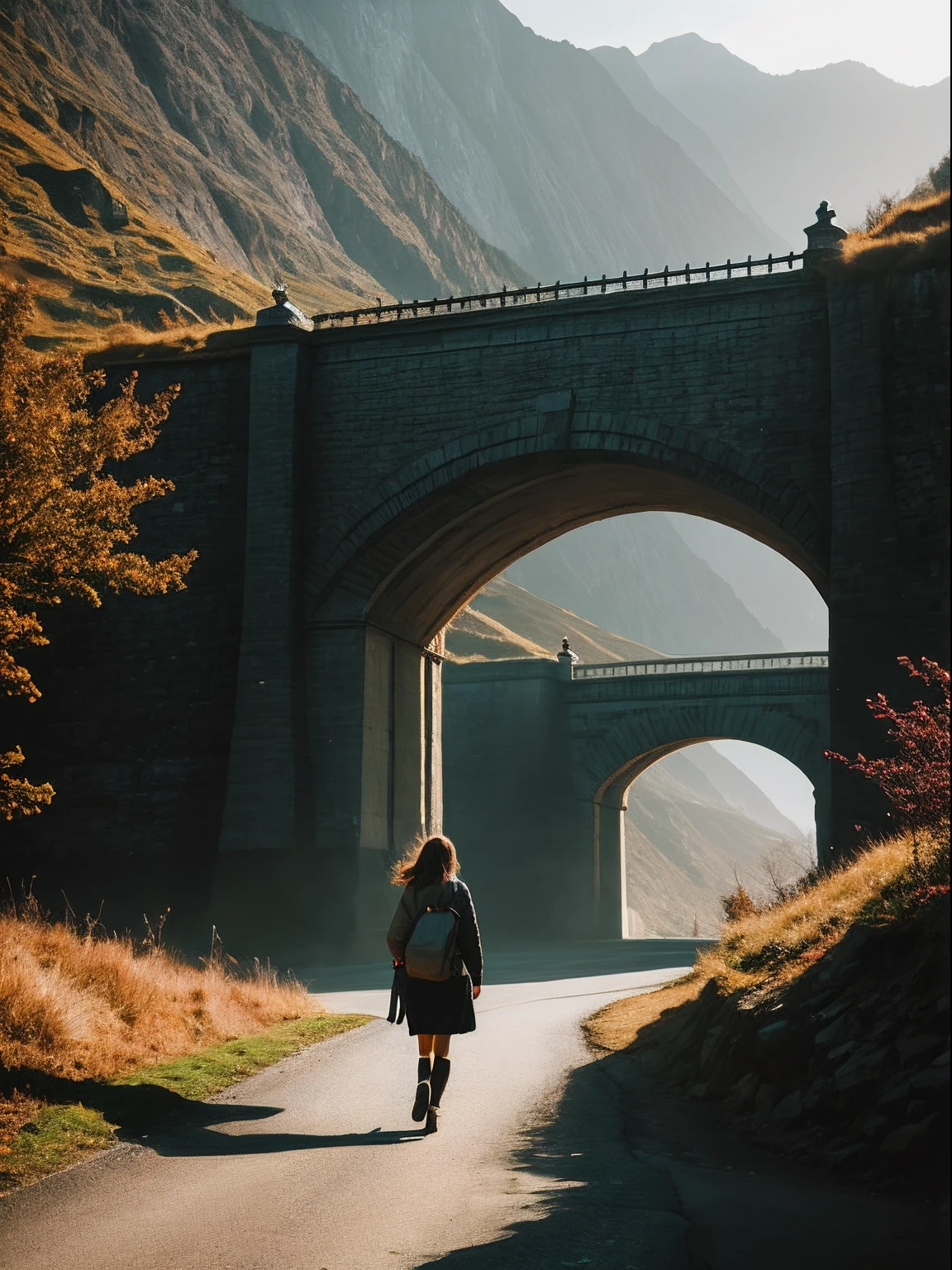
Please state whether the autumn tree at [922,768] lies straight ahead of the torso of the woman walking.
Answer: no

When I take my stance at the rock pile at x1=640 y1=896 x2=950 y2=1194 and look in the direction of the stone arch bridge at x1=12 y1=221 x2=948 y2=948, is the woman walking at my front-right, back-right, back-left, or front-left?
front-left

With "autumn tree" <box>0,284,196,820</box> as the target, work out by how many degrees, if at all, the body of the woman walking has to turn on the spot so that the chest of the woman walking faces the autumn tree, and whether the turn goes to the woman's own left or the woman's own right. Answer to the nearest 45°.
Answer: approximately 45° to the woman's own left

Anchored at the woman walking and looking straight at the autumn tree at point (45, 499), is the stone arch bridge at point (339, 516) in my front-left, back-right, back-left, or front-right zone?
front-right

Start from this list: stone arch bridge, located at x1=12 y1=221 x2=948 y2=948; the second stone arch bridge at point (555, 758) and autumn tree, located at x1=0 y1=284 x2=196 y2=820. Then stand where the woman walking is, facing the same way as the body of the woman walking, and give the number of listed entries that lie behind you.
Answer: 0

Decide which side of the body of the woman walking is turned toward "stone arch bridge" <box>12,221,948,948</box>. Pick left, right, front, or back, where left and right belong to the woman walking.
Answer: front

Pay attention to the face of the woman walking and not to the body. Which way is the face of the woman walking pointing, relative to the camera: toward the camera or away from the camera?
away from the camera

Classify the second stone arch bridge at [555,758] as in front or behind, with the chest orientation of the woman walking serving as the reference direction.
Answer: in front

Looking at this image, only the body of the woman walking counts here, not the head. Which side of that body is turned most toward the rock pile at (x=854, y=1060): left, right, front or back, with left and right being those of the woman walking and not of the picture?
right

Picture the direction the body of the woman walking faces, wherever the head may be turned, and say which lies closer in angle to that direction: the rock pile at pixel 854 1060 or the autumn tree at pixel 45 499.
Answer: the autumn tree

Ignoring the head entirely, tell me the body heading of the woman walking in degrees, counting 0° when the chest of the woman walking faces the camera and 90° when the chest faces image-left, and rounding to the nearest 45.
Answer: approximately 180°
